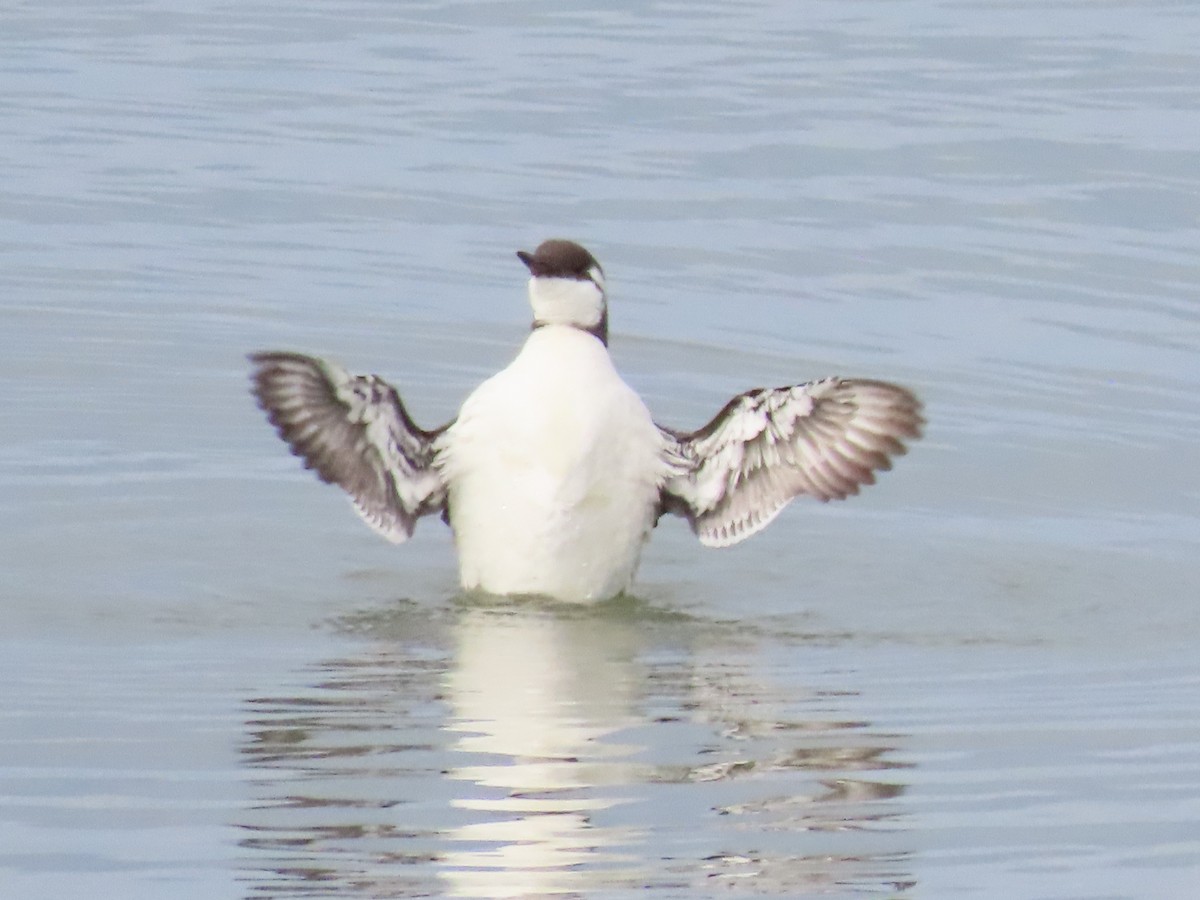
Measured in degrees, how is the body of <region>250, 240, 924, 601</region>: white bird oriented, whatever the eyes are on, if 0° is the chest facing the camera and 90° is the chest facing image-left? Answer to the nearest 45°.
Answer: approximately 0°
